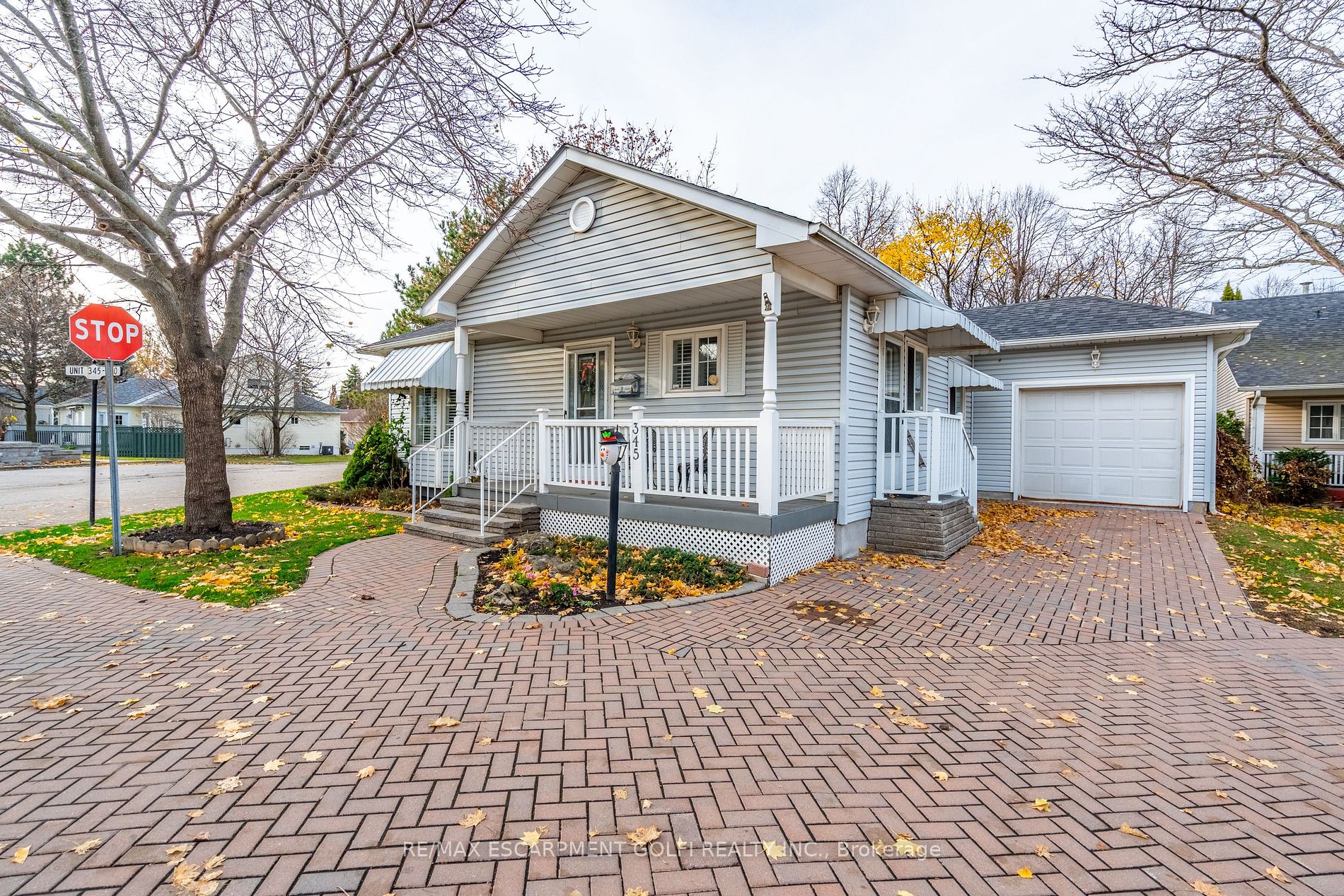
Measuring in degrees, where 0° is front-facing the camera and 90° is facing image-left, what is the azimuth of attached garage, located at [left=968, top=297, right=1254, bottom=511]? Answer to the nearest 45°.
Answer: approximately 0°

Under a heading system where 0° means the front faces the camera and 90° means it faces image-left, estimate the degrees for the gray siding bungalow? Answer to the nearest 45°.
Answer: approximately 45°

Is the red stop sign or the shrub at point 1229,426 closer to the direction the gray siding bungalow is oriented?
the red stop sign

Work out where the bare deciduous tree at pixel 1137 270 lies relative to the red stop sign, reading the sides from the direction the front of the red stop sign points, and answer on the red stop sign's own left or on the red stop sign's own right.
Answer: on the red stop sign's own left

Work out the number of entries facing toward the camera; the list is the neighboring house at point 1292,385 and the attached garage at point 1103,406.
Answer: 2

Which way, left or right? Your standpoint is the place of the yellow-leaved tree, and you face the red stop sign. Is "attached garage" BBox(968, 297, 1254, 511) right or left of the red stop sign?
left

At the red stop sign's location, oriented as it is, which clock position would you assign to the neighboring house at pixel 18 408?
The neighboring house is roughly at 6 o'clock from the red stop sign.

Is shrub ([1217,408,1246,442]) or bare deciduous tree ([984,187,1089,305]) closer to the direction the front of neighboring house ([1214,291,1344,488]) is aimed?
the shrub
